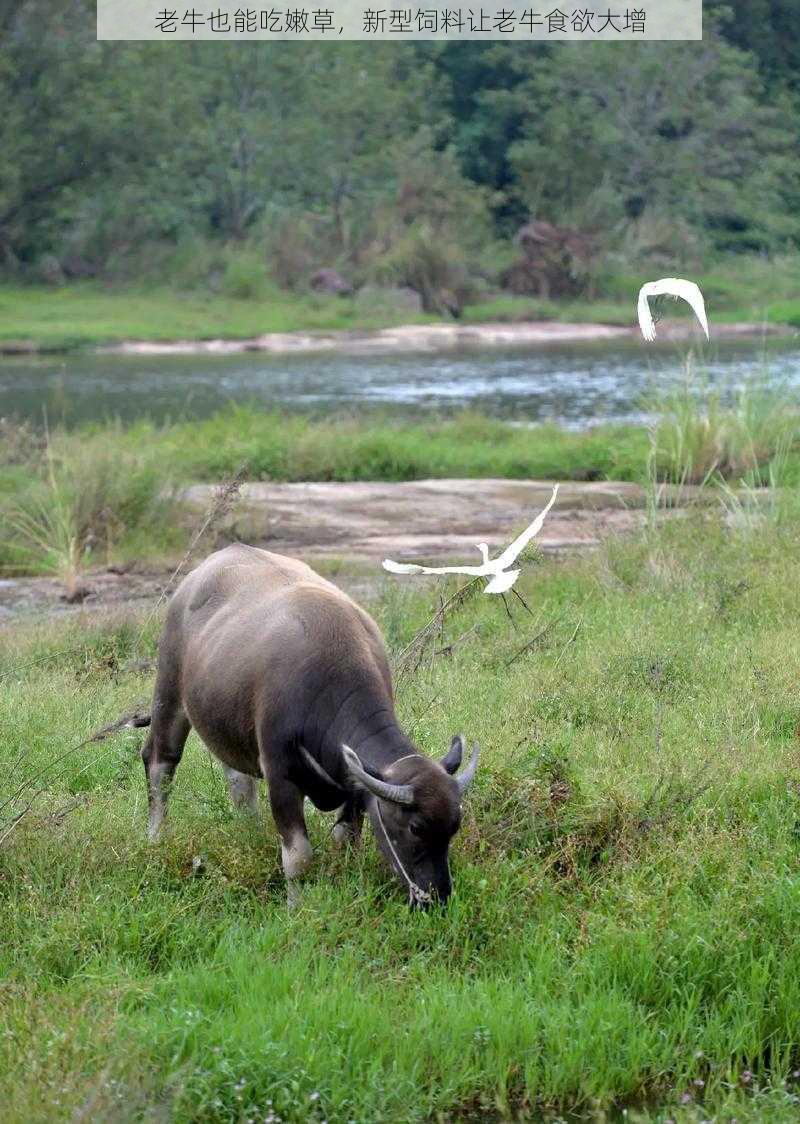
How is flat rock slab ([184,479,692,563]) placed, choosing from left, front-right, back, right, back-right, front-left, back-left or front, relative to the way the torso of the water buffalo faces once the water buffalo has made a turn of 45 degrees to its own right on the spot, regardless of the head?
back

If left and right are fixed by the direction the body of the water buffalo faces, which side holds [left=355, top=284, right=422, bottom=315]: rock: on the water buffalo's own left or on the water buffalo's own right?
on the water buffalo's own left

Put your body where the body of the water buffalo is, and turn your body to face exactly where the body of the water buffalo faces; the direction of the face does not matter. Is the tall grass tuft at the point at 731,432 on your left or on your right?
on your left

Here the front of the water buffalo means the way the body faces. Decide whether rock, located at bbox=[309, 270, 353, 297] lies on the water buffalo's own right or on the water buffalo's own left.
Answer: on the water buffalo's own left

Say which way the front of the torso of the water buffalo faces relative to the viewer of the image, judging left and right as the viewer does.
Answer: facing the viewer and to the right of the viewer

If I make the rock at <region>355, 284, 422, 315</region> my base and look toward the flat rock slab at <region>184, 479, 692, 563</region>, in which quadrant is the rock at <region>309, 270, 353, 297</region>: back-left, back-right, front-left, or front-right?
back-right

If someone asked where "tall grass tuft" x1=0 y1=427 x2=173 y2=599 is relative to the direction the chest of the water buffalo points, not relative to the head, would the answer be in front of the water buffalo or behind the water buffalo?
behind
